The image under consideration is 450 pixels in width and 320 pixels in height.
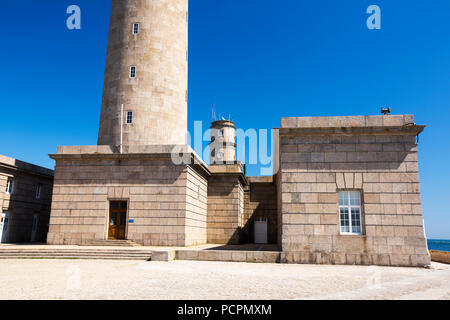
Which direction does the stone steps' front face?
toward the camera

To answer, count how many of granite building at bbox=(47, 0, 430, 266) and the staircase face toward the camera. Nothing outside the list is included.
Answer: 2

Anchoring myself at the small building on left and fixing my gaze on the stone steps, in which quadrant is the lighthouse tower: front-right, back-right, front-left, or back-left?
front-left

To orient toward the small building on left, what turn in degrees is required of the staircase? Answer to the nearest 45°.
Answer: approximately 135° to its right

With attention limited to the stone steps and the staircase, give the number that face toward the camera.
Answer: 2

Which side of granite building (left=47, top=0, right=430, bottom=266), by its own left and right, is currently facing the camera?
front

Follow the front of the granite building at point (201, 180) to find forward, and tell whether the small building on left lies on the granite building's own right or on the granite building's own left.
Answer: on the granite building's own right
